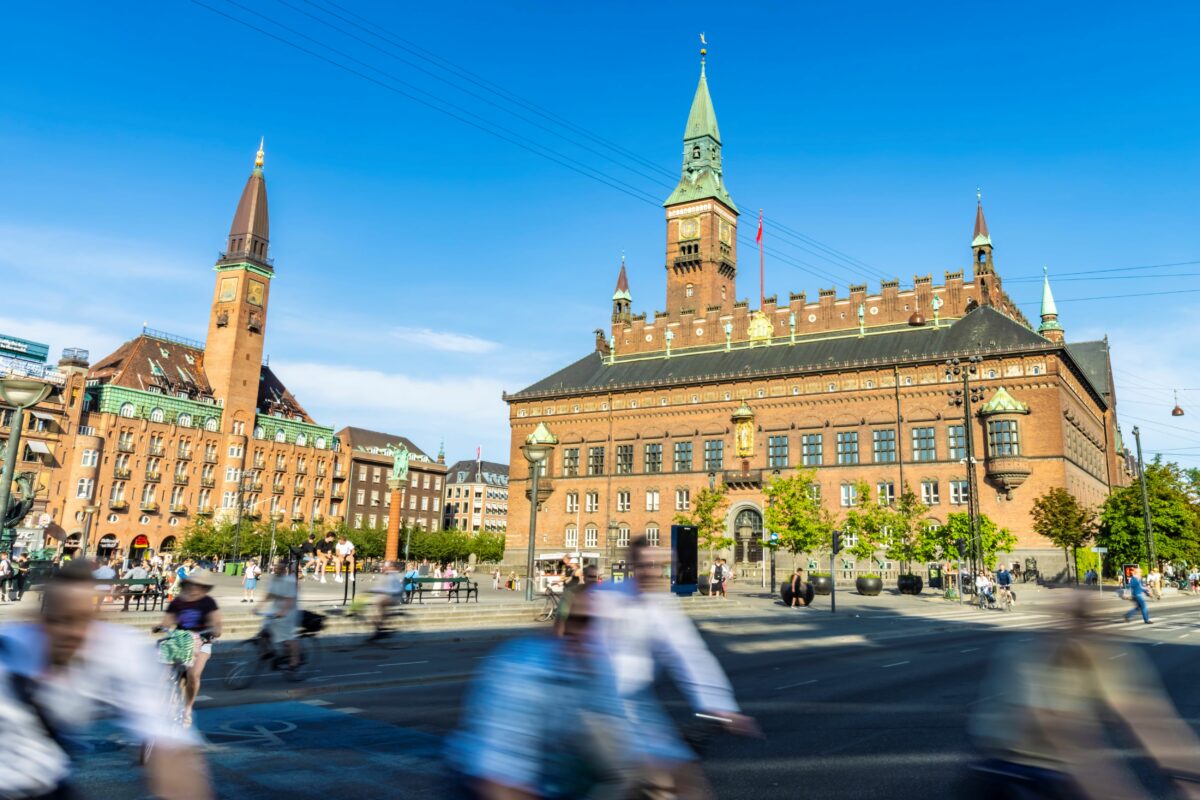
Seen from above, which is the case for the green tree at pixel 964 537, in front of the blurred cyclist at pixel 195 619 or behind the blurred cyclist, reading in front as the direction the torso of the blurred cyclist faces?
behind

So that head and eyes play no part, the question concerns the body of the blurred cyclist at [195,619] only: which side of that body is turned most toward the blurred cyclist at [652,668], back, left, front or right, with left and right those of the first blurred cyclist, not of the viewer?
front

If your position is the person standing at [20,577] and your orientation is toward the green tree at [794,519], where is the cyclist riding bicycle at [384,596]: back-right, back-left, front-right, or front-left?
front-right

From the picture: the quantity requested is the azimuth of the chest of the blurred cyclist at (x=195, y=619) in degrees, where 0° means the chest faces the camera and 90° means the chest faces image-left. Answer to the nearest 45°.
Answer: approximately 45°

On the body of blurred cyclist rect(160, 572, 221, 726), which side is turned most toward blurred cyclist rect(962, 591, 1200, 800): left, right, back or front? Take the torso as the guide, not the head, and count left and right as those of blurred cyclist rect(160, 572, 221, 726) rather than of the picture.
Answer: left

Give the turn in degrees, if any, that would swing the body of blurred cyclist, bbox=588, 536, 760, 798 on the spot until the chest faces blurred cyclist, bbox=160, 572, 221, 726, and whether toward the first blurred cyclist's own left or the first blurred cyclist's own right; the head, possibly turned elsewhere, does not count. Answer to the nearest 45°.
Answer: approximately 180°

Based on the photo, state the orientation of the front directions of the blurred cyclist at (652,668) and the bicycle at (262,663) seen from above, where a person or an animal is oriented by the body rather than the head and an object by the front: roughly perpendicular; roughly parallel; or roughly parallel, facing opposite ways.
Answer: roughly parallel, facing opposite ways

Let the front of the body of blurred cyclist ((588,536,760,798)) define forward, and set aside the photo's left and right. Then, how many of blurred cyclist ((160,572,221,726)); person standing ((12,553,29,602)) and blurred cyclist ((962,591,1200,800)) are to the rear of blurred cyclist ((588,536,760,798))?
2

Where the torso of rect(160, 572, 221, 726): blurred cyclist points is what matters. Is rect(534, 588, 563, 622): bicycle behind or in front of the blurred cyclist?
behind
